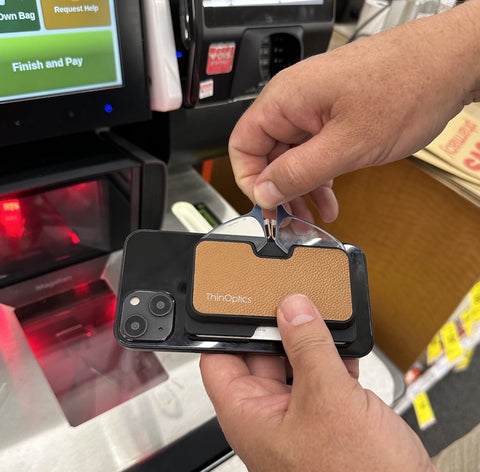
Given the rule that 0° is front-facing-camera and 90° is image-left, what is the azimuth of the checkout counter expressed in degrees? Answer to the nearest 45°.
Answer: approximately 315°

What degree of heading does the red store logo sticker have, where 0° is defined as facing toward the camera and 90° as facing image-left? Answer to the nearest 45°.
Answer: approximately 0°
